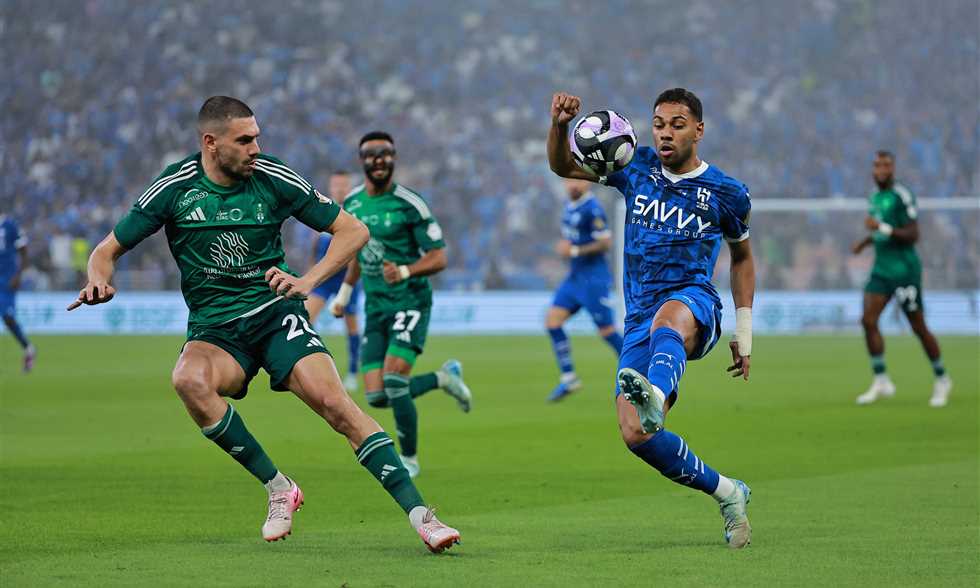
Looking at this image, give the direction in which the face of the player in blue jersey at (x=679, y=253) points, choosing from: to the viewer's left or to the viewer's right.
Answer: to the viewer's left

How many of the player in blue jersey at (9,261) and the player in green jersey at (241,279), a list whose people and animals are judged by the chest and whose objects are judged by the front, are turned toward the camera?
1

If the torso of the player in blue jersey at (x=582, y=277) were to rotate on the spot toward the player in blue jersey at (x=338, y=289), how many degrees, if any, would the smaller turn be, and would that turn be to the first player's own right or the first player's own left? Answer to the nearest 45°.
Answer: approximately 45° to the first player's own right

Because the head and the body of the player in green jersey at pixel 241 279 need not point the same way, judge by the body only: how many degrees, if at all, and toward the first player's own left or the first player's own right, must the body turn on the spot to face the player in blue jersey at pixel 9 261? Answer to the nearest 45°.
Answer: approximately 180°

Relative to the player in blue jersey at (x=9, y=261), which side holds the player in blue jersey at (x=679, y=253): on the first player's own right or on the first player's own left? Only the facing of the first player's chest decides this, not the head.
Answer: on the first player's own left

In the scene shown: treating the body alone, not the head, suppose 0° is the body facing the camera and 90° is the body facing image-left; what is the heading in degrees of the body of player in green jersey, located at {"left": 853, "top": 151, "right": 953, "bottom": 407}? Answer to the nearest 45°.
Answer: approximately 45°

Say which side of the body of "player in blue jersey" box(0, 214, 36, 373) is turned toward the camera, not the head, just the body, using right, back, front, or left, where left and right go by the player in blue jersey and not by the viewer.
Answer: left

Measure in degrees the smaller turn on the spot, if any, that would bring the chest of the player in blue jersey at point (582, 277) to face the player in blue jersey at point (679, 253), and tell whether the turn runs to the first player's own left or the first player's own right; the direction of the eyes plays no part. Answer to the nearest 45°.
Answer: approximately 45° to the first player's own left

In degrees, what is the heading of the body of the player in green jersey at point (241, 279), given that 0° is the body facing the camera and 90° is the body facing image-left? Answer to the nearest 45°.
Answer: approximately 0°
